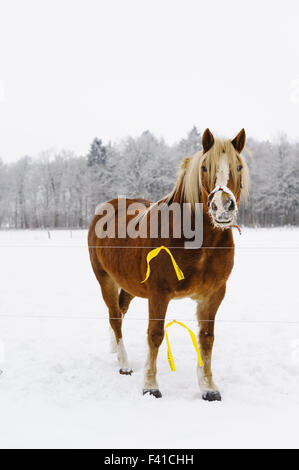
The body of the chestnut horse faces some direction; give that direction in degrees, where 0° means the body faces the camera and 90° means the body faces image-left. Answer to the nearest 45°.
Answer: approximately 315°
